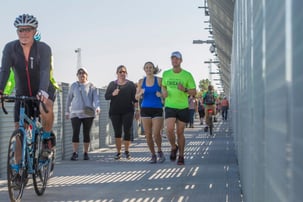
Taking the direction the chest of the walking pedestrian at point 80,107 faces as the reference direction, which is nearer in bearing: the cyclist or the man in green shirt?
the cyclist

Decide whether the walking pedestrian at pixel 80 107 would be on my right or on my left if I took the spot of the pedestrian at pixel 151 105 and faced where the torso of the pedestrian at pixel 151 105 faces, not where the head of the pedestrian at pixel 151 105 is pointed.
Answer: on my right

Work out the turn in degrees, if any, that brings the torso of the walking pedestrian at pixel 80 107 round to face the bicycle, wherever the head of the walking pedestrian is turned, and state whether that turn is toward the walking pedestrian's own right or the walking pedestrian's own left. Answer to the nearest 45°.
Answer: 0° — they already face it

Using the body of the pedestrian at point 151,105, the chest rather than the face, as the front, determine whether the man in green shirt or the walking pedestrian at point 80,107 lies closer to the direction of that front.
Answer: the man in green shirt

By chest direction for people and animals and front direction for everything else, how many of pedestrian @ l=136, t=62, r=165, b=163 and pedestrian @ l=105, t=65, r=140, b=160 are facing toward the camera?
2
